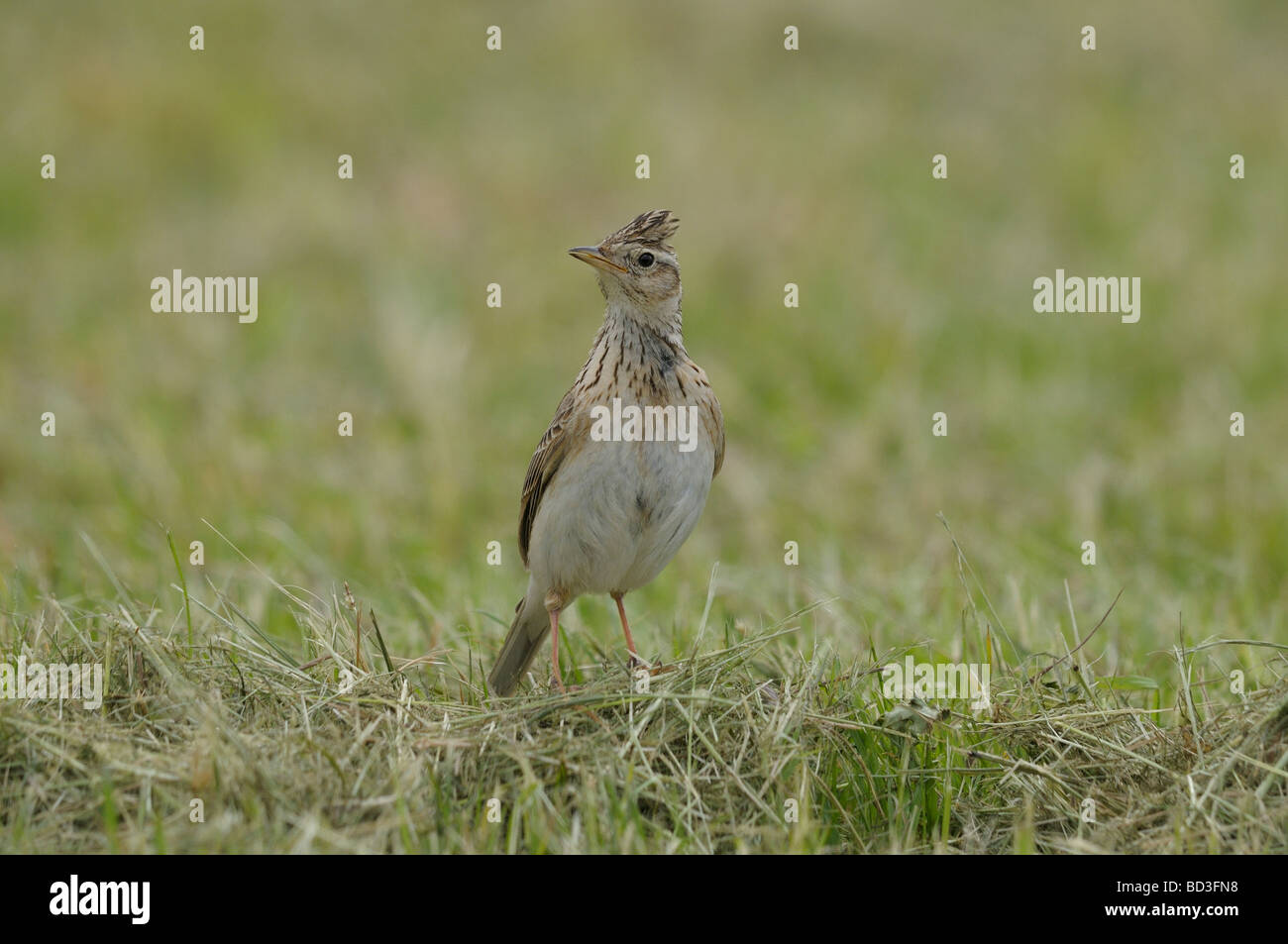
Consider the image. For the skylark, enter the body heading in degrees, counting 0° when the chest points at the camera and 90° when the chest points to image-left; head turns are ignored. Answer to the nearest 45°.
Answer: approximately 315°
